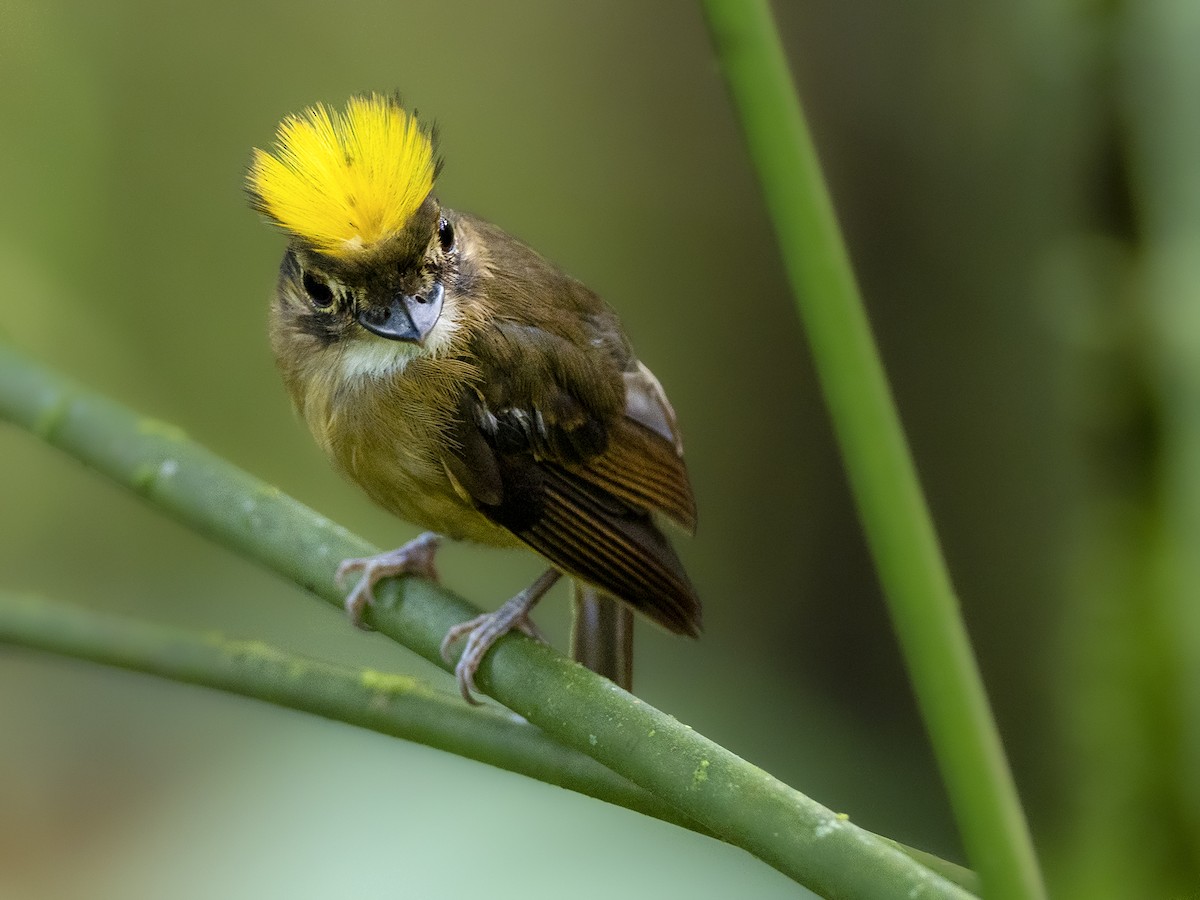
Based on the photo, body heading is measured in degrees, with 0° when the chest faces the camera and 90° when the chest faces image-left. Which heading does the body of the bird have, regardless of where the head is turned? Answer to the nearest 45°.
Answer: approximately 45°

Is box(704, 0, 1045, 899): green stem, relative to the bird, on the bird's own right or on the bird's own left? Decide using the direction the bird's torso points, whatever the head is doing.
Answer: on the bird's own left
